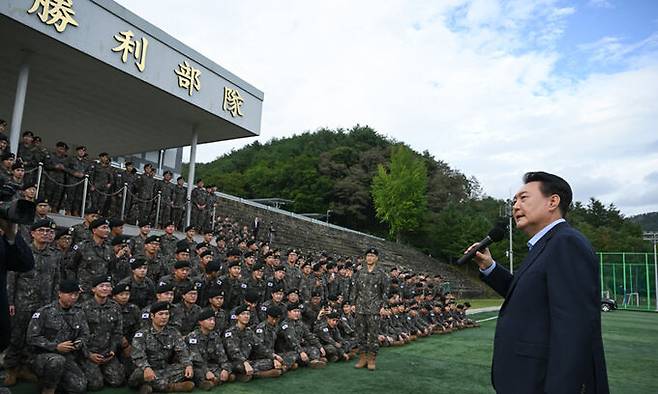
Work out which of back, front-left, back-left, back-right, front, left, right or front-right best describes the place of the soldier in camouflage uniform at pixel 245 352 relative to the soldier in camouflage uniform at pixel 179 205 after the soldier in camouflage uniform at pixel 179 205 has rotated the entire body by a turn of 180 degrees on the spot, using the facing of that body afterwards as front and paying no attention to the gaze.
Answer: back-left

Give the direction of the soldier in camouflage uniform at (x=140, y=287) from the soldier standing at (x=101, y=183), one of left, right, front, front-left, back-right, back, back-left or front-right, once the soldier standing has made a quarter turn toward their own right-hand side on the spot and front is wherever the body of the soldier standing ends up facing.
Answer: front-left

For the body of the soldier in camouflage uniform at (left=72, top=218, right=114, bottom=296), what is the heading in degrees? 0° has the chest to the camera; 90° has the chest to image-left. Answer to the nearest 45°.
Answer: approximately 315°

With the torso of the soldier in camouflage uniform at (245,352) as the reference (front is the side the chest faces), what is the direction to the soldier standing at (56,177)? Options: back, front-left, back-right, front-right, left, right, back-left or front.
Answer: back

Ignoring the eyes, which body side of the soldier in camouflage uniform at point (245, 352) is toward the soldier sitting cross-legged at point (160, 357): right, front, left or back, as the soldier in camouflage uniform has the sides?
right

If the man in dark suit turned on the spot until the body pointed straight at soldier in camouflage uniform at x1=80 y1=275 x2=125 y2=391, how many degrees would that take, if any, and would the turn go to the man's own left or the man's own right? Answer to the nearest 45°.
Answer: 0° — they already face them

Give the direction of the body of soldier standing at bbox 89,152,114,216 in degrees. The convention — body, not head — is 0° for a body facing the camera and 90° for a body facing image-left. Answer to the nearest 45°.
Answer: approximately 315°

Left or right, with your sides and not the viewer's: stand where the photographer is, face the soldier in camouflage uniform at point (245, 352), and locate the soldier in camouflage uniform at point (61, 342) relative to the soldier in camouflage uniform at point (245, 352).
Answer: left

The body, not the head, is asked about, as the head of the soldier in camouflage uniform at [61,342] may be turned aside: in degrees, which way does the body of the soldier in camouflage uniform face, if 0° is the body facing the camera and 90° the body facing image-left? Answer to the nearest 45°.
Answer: approximately 315°

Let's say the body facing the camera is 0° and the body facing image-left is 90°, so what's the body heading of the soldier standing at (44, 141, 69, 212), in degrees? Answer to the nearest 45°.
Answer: approximately 315°

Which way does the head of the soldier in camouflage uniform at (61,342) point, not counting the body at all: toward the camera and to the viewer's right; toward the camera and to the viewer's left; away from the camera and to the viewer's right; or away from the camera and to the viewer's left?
toward the camera and to the viewer's right

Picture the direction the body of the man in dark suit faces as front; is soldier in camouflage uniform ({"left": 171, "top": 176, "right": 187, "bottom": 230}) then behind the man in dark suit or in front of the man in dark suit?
in front

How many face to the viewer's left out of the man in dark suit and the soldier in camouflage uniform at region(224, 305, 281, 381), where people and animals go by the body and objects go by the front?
1

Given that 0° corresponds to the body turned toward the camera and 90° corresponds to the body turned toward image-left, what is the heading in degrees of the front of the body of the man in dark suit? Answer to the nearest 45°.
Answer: approximately 90°
